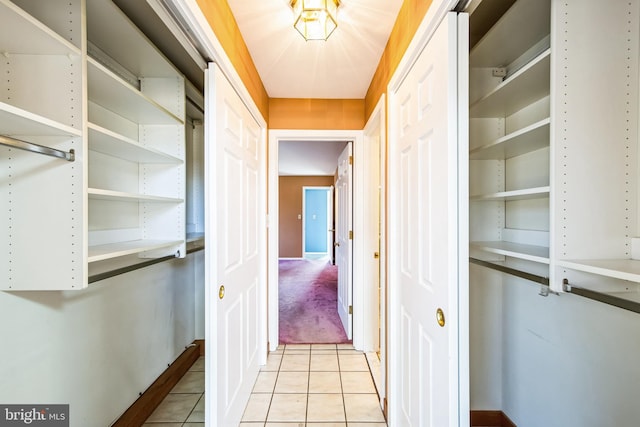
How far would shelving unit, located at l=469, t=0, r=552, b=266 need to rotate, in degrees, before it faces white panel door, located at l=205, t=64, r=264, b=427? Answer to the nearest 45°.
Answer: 0° — it already faces it

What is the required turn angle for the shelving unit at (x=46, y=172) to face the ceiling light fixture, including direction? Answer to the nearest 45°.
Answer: approximately 45° to its left

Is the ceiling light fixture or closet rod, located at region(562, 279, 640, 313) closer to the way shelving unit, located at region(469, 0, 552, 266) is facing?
the ceiling light fixture

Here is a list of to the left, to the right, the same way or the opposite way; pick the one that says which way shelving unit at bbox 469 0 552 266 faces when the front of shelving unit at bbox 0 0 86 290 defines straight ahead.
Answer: the opposite way

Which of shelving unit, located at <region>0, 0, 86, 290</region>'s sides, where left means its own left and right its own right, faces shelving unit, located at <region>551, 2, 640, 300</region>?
front

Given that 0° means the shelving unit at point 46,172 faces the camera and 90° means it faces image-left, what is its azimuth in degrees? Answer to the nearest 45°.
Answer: approximately 315°

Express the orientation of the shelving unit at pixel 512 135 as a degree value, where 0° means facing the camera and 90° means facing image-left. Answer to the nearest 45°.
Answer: approximately 45°

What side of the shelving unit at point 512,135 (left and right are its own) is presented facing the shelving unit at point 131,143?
front

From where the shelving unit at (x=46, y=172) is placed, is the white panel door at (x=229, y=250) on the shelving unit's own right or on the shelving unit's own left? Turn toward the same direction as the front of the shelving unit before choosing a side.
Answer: on the shelving unit's own left
